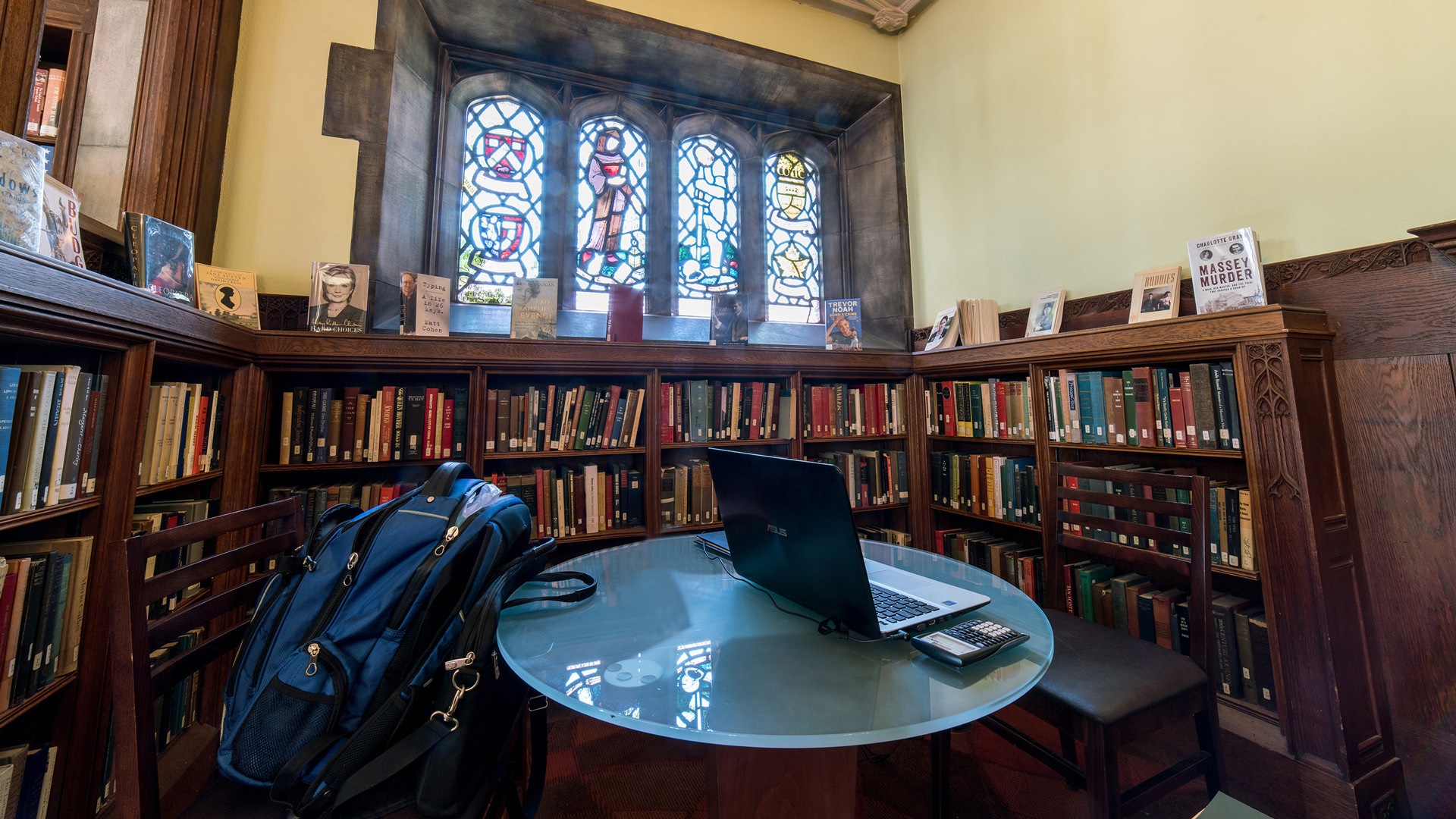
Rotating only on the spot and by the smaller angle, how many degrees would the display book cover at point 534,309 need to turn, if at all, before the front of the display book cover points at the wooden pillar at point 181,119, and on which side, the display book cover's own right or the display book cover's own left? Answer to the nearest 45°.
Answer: approximately 90° to the display book cover's own right

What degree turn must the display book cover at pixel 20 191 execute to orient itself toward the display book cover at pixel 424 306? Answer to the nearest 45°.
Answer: approximately 45° to its left

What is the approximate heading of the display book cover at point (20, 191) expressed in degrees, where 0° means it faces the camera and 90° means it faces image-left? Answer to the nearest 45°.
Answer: approximately 315°

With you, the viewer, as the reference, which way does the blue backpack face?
facing to the left of the viewer

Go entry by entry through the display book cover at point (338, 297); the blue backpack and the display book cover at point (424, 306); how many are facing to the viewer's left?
1

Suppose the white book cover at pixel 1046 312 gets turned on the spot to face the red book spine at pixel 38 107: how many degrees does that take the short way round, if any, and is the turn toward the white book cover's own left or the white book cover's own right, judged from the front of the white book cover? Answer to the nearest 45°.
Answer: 0° — it already faces it

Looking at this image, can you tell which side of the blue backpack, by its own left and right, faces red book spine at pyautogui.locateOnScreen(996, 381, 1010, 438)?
back

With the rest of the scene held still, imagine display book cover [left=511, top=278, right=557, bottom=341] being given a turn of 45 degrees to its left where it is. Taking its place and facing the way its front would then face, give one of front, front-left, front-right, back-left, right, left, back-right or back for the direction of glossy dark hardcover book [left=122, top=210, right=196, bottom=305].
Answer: back-right

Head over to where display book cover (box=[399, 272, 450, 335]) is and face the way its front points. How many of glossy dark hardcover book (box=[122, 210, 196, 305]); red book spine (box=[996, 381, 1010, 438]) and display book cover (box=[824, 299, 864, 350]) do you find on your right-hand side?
1

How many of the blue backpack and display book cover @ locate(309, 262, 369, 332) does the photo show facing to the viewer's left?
1
